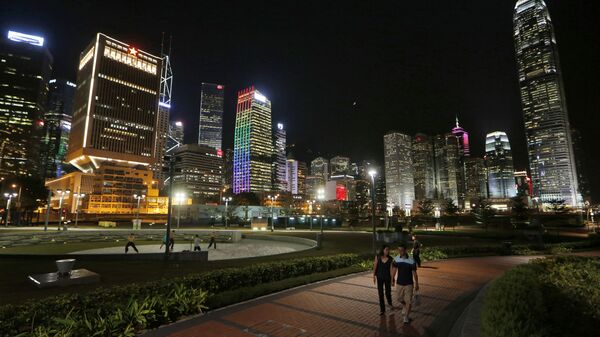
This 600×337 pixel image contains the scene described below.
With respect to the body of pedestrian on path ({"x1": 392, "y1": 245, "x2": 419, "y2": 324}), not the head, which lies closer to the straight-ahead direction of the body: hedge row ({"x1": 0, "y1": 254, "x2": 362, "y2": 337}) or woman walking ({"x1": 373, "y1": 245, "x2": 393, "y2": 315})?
the hedge row

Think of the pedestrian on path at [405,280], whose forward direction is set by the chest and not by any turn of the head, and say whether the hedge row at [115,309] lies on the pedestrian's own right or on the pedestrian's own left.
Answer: on the pedestrian's own right

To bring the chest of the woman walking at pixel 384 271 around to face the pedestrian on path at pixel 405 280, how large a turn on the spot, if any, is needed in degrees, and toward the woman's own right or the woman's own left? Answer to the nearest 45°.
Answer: approximately 45° to the woman's own left

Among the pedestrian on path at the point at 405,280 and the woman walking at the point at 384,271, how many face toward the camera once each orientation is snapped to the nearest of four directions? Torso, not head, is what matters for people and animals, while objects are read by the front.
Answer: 2

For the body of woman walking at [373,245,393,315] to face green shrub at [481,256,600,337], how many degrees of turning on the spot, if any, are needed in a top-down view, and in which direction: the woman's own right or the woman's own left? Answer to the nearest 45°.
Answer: approximately 90° to the woman's own left

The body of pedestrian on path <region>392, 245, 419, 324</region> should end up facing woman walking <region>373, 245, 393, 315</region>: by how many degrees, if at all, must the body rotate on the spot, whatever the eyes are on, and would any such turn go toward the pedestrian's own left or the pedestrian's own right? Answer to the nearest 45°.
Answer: approximately 135° to the pedestrian's own right

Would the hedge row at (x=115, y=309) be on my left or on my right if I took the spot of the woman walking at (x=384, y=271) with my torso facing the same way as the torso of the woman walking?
on my right
